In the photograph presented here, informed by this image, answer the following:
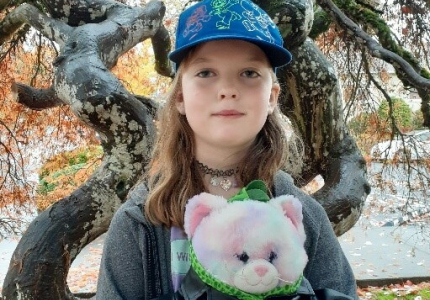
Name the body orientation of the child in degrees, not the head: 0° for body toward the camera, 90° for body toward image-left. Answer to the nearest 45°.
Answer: approximately 0°
